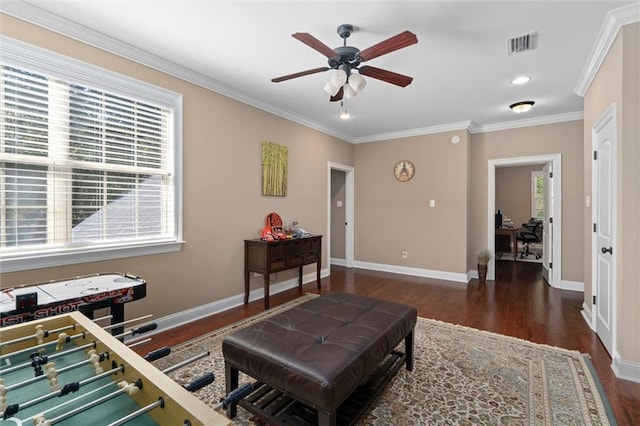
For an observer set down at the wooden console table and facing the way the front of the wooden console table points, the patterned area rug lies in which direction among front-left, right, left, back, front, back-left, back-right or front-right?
front

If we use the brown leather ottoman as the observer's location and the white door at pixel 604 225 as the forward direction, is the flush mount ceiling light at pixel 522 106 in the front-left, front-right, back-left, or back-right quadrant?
front-left

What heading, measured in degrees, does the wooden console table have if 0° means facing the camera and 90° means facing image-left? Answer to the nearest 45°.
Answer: approximately 315°

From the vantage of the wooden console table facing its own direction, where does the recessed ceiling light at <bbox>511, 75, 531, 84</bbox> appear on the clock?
The recessed ceiling light is roughly at 11 o'clock from the wooden console table.

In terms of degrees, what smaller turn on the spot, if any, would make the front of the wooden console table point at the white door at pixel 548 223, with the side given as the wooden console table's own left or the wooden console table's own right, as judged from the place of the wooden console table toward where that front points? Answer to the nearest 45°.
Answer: approximately 45° to the wooden console table's own left

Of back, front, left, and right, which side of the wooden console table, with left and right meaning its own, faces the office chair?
left

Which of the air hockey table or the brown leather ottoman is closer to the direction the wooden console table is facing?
the brown leather ottoman

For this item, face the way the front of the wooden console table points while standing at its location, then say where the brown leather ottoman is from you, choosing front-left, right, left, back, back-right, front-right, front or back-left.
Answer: front-right

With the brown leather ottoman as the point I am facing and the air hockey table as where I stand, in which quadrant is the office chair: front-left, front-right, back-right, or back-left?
front-left

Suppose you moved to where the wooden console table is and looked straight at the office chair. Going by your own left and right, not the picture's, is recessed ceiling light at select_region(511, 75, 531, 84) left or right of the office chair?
right

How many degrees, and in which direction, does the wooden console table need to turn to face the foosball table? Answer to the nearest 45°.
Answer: approximately 45° to its right

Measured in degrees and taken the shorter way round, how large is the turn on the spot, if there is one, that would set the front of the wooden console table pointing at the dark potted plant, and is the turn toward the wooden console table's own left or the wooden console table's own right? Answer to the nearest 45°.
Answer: approximately 45° to the wooden console table's own left

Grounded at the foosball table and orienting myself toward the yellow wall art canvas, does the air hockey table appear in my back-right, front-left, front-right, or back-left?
front-left
